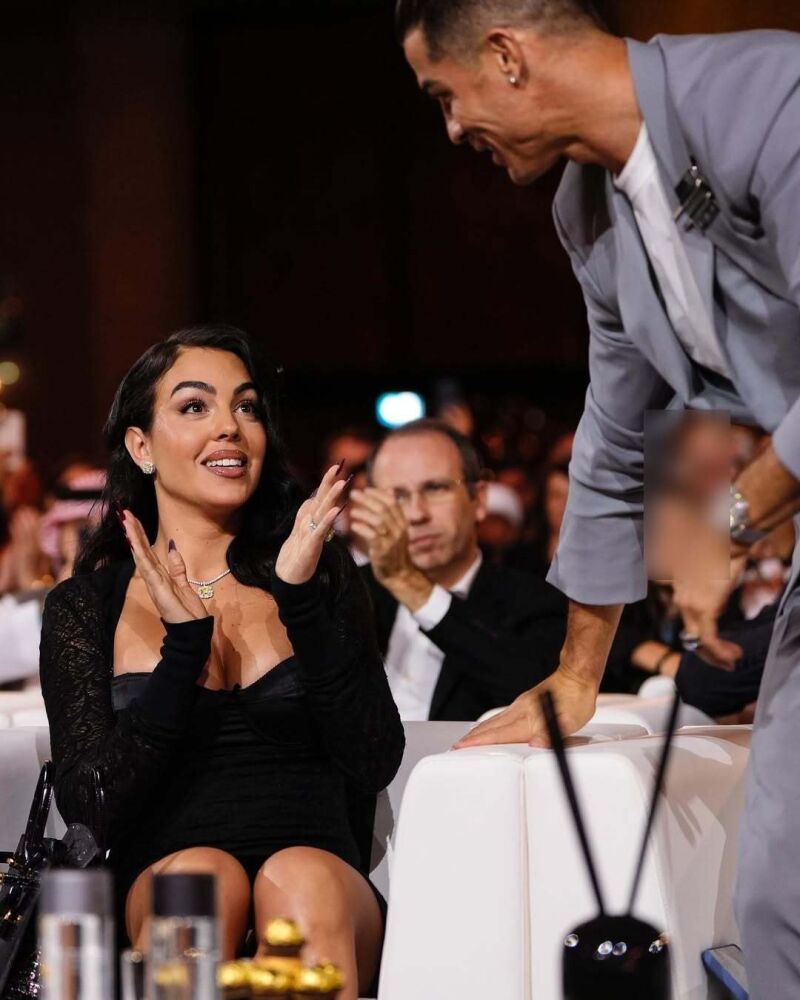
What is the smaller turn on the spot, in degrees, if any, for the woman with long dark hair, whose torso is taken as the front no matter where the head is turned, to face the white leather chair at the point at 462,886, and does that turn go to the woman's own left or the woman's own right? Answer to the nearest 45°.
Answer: approximately 45° to the woman's own left

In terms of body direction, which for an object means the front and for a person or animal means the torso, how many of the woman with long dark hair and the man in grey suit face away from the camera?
0

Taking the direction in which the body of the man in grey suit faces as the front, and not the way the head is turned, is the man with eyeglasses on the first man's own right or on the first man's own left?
on the first man's own right

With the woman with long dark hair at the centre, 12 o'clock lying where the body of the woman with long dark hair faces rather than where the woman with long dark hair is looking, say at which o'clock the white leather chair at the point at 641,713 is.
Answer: The white leather chair is roughly at 8 o'clock from the woman with long dark hair.

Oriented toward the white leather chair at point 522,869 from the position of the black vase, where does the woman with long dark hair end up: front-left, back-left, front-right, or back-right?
front-left

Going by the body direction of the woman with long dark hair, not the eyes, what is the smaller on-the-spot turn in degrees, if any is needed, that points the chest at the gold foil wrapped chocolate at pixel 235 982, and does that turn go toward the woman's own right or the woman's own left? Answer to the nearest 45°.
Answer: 0° — they already face it

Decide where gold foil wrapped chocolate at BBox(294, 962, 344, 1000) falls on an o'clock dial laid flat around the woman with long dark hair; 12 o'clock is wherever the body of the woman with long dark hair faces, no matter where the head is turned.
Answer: The gold foil wrapped chocolate is roughly at 12 o'clock from the woman with long dark hair.

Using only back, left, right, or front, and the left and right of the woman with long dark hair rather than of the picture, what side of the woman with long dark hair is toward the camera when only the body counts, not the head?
front

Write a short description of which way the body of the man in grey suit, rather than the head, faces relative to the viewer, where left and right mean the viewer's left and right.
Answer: facing the viewer and to the left of the viewer

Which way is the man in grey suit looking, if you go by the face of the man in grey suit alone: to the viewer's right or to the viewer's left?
to the viewer's left

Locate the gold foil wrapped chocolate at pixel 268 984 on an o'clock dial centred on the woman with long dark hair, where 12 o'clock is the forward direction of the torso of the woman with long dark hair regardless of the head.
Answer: The gold foil wrapped chocolate is roughly at 12 o'clock from the woman with long dark hair.

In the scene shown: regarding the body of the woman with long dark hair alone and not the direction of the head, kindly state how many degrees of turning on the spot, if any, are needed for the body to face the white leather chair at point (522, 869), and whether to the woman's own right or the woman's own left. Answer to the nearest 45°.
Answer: approximately 45° to the woman's own left
